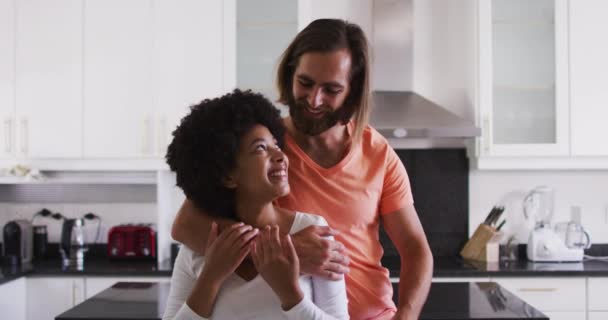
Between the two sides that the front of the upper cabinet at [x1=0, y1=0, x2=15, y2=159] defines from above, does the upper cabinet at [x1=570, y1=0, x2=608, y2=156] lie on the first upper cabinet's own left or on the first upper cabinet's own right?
on the first upper cabinet's own left

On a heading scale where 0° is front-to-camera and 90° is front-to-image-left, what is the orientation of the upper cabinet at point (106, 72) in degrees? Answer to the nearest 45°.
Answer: approximately 0°

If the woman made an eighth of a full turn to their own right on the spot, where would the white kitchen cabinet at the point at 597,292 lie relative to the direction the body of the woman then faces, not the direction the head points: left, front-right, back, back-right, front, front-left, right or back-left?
back

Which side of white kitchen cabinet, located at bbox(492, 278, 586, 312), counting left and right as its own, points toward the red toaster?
right
